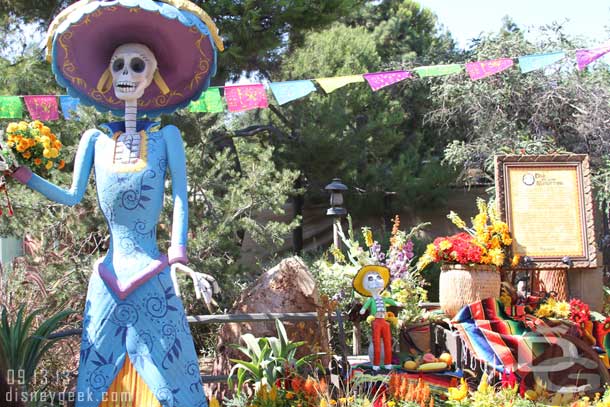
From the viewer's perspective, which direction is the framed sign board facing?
toward the camera

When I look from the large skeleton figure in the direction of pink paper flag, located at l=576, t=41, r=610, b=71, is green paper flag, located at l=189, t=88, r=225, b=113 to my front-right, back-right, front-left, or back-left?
front-left

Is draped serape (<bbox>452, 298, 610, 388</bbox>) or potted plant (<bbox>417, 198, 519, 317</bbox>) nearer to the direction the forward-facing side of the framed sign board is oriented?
the draped serape

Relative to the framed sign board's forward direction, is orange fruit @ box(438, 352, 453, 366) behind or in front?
in front

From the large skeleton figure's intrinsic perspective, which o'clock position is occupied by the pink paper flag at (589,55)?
The pink paper flag is roughly at 8 o'clock from the large skeleton figure.

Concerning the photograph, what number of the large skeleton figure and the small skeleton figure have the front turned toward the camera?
2

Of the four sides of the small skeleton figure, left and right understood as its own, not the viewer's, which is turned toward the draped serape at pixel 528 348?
left

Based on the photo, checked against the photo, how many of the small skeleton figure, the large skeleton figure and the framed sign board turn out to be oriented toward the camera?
3

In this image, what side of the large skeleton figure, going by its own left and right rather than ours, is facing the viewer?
front

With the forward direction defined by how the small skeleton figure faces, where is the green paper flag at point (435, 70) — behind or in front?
behind

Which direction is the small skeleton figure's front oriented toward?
toward the camera

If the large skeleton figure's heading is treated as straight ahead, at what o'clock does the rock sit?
The rock is roughly at 7 o'clock from the large skeleton figure.

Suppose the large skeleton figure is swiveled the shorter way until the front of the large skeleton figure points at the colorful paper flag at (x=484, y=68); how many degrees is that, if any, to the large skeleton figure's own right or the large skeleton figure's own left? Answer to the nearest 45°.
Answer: approximately 135° to the large skeleton figure's own left
